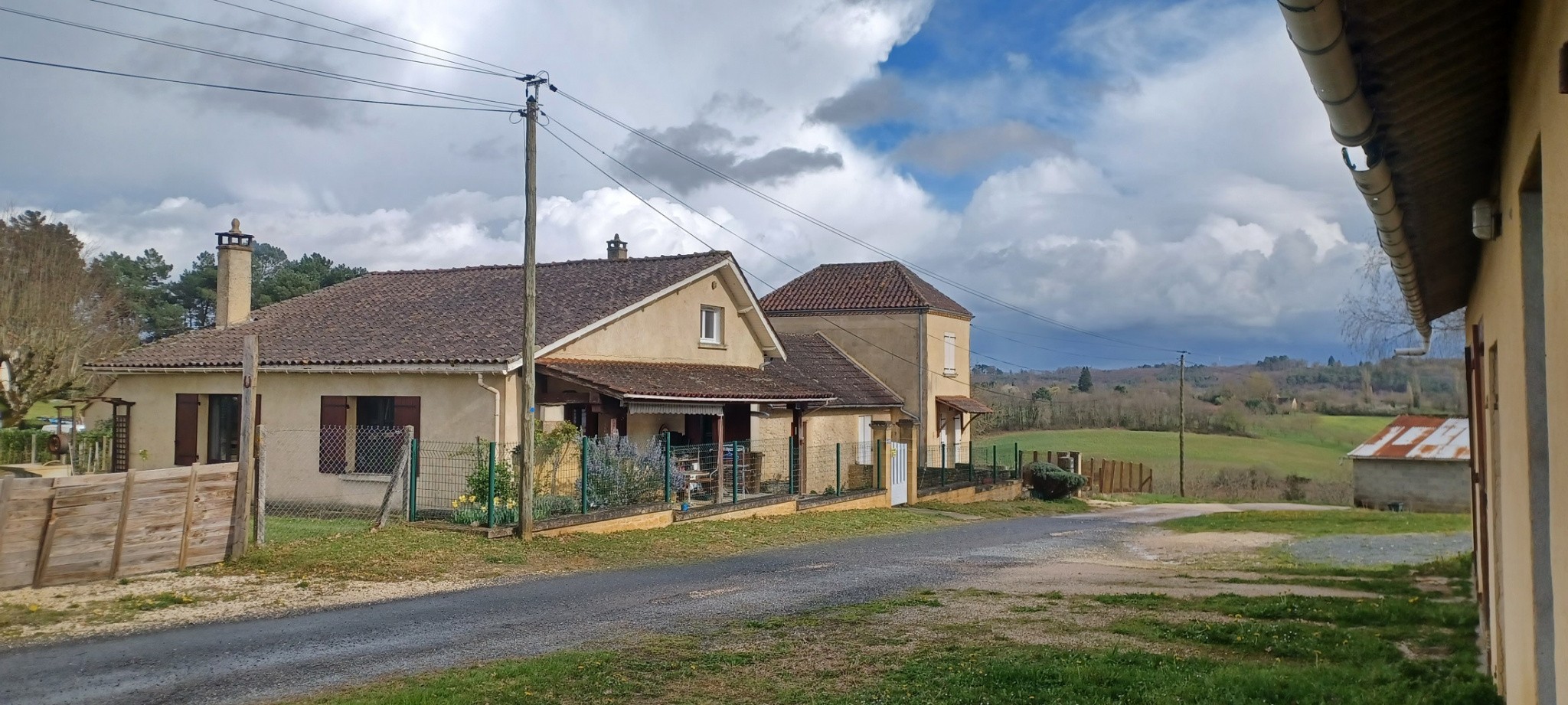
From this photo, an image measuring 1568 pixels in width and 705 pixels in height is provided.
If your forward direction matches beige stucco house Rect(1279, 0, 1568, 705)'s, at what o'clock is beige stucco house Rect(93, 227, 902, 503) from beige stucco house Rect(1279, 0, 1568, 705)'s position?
beige stucco house Rect(93, 227, 902, 503) is roughly at 1 o'clock from beige stucco house Rect(1279, 0, 1568, 705).

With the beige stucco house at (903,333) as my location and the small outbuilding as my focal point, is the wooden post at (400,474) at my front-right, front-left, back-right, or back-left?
back-right

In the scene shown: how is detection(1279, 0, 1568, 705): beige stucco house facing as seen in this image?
to the viewer's left

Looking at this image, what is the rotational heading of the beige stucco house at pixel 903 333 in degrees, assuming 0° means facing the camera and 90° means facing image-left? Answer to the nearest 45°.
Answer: approximately 315°

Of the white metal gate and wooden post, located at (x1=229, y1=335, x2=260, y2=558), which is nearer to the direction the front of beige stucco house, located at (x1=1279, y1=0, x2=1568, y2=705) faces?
the wooden post

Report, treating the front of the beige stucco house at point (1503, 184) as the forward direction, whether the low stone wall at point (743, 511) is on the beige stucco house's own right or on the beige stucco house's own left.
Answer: on the beige stucco house's own right

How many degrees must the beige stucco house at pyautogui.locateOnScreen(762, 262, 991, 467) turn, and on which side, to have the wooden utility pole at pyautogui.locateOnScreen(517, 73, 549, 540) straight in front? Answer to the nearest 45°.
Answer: approximately 45° to its right

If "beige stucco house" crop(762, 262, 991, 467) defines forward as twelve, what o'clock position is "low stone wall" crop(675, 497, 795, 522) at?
The low stone wall is roughly at 2 o'clock from the beige stucco house.
